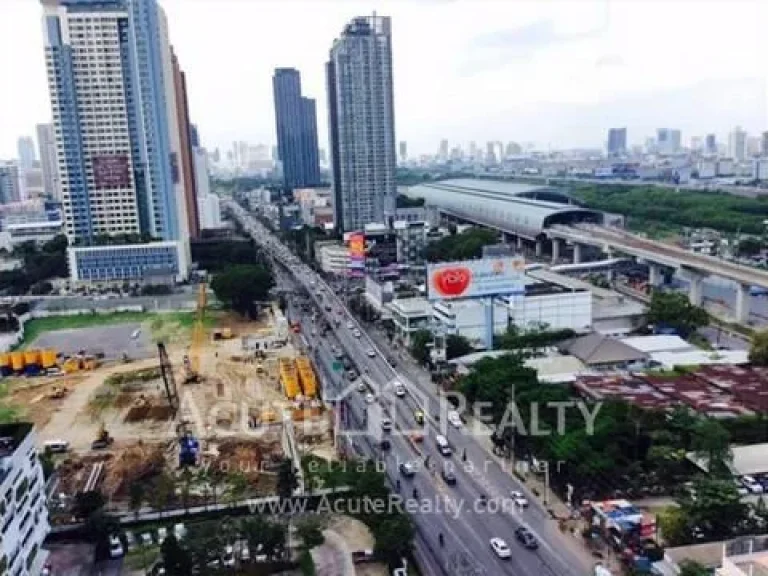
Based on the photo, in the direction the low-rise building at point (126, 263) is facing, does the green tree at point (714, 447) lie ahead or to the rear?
ahead

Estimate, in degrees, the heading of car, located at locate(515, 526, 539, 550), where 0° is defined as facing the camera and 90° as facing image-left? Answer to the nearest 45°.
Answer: approximately 315°

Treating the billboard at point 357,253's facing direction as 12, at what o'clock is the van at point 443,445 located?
The van is roughly at 12 o'clock from the billboard.

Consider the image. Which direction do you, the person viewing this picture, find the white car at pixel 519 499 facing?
facing the viewer and to the right of the viewer

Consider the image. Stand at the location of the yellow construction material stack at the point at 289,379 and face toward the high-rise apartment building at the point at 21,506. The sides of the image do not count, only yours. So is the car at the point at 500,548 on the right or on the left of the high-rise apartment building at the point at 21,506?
left

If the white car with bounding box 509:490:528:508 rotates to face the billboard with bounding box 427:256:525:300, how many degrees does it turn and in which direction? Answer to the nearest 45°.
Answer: approximately 135° to its left
